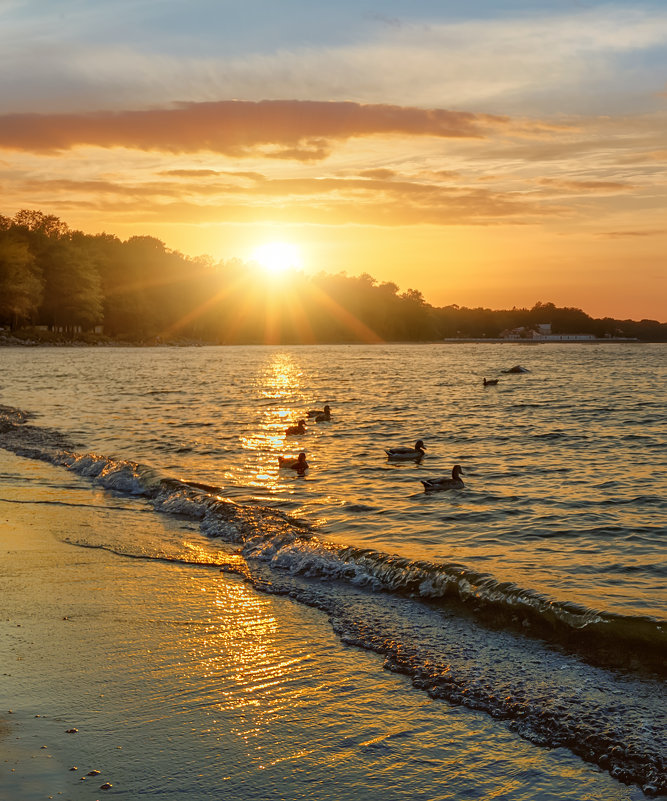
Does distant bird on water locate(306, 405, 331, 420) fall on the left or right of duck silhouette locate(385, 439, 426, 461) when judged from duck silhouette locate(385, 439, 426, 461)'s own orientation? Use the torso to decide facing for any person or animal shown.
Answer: on its left

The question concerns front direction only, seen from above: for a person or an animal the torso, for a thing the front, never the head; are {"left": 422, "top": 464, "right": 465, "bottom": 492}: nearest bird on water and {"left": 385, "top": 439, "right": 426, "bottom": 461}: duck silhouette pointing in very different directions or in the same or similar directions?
same or similar directions

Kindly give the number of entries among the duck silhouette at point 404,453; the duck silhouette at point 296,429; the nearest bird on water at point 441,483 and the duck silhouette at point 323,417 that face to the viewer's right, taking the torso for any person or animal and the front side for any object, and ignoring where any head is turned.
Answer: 4

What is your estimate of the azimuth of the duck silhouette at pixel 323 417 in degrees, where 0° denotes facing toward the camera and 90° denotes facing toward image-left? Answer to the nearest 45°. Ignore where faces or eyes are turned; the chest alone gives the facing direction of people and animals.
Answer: approximately 270°

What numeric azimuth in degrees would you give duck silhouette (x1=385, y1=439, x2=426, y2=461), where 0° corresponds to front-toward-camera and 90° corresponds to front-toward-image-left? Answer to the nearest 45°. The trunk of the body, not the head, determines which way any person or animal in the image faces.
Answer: approximately 270°

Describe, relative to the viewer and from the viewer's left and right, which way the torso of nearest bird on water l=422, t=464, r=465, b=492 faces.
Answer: facing to the right of the viewer

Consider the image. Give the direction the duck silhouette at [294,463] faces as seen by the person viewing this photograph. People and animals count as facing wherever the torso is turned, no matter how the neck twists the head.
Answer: facing to the right of the viewer

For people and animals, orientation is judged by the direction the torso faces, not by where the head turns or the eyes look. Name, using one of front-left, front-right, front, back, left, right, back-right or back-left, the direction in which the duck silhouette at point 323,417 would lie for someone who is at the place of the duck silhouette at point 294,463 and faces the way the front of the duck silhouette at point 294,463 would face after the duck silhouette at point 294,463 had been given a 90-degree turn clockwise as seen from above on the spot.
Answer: back

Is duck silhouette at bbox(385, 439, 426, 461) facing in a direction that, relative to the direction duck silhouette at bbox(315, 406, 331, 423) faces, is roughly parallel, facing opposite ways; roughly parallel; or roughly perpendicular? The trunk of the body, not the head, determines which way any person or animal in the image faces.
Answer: roughly parallel

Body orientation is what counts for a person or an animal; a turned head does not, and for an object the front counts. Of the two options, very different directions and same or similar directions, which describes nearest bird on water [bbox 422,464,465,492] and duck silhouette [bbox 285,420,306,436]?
same or similar directions

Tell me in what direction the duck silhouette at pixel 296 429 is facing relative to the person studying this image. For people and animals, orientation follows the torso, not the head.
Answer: facing to the right of the viewer
